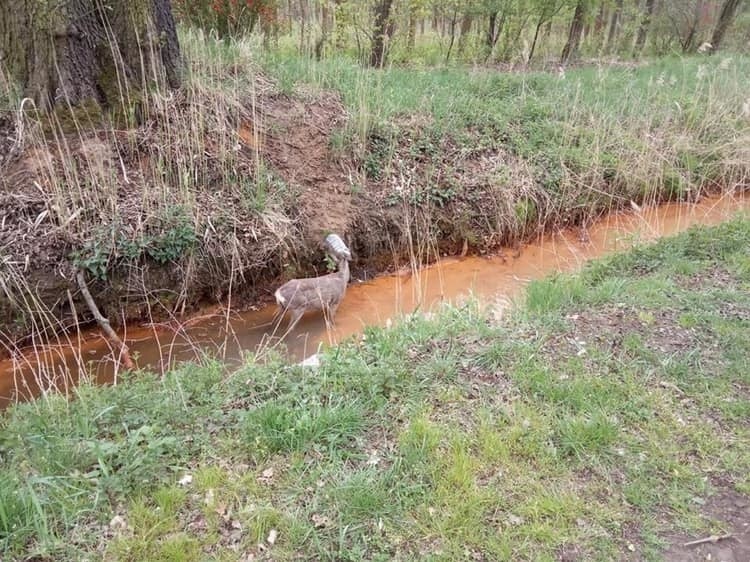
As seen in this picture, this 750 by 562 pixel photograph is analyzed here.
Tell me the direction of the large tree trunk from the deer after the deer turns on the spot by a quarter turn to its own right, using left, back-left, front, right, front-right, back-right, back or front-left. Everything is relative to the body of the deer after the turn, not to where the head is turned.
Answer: back-right

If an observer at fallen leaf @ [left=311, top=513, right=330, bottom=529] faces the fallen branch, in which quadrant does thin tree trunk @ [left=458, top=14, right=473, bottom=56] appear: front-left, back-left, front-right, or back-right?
front-right

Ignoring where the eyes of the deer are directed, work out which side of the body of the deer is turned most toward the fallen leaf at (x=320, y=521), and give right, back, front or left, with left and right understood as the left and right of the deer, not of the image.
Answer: right

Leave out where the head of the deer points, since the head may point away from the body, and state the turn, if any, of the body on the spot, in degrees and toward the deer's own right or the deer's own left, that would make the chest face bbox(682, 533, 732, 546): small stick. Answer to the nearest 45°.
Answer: approximately 45° to the deer's own right

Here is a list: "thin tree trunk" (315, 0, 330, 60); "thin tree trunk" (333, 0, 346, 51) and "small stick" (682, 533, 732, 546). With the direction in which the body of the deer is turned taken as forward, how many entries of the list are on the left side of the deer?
2

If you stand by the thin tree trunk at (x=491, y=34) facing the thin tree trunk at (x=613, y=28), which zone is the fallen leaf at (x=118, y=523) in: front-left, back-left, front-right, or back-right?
back-right

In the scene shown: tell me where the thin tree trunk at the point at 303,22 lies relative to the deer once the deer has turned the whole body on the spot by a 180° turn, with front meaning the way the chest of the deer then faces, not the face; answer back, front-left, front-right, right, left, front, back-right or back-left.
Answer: right

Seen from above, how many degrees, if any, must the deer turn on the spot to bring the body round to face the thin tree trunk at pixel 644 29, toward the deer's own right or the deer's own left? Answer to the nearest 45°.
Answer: approximately 45° to the deer's own left

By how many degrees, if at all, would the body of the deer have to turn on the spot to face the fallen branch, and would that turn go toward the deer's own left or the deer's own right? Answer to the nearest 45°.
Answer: approximately 180°

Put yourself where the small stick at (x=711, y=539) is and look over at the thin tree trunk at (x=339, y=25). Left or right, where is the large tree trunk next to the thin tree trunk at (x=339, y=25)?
left

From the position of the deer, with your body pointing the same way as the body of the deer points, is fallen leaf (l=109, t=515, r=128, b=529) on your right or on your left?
on your right

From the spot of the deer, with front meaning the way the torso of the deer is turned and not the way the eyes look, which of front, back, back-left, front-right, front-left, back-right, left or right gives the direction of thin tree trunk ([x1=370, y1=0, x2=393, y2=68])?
left

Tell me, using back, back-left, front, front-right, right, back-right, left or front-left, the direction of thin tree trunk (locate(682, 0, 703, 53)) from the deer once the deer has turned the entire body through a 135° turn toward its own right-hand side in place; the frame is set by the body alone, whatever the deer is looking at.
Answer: back

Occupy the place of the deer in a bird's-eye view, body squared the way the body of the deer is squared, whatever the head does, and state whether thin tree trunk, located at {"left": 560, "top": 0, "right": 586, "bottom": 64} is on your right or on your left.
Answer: on your left

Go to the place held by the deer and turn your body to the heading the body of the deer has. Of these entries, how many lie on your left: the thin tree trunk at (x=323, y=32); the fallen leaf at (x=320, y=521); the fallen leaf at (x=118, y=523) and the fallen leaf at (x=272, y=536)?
1

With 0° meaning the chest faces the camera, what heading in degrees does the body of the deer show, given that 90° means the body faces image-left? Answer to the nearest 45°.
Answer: approximately 270°
